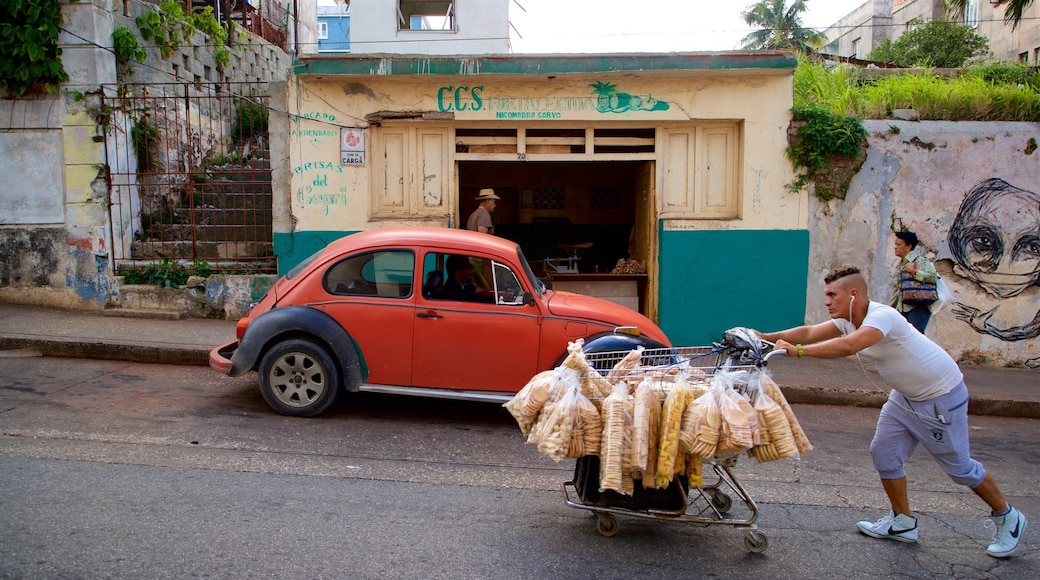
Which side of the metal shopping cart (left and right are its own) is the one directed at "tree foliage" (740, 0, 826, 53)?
right

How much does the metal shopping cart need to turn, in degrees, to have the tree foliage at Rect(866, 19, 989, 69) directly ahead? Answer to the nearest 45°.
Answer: approximately 90° to its right

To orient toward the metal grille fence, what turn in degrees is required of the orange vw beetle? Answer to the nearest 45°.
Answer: approximately 135° to its left

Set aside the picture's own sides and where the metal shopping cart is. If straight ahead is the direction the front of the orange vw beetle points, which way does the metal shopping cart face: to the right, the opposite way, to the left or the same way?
the opposite way

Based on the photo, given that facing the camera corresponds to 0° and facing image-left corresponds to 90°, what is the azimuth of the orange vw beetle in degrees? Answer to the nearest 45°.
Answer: approximately 270°

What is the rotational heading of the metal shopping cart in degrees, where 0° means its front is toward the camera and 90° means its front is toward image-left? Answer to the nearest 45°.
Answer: approximately 90°

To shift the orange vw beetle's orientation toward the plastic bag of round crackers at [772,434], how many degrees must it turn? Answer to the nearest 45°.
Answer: approximately 45° to its right

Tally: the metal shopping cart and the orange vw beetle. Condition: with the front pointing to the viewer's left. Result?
1

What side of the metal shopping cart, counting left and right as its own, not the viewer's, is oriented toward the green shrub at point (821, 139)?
right
